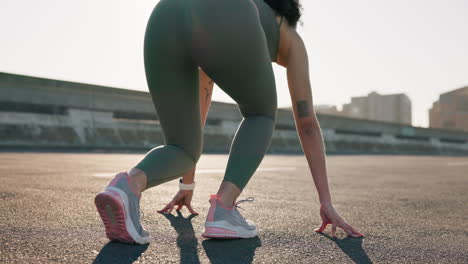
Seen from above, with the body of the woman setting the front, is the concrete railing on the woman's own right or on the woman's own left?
on the woman's own left

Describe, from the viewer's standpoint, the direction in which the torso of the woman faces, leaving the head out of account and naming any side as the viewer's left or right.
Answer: facing away from the viewer and to the right of the viewer
